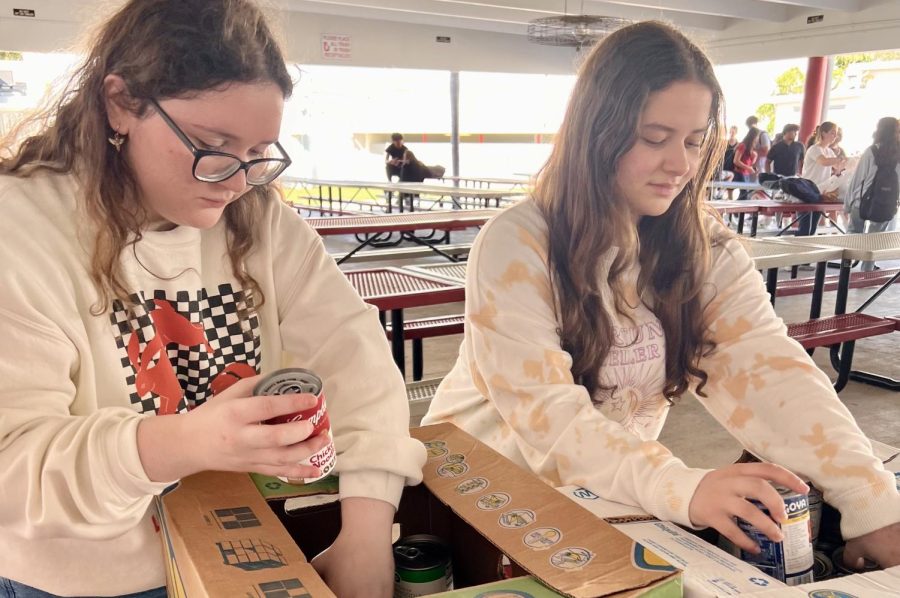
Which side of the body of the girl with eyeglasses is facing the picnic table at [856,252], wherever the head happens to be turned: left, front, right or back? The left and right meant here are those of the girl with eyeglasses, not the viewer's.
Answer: left

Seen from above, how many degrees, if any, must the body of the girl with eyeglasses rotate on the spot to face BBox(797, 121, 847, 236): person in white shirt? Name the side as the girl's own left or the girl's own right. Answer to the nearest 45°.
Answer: approximately 90° to the girl's own left

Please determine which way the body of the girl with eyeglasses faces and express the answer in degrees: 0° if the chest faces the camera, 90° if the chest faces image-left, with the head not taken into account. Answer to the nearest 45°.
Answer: approximately 315°

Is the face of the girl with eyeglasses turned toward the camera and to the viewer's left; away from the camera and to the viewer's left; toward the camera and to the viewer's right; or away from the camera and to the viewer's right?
toward the camera and to the viewer's right

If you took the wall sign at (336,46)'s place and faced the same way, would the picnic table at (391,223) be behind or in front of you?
in front

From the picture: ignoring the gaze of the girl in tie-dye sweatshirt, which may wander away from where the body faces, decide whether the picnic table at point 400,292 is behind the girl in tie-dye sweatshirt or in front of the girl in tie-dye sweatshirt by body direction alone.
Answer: behind

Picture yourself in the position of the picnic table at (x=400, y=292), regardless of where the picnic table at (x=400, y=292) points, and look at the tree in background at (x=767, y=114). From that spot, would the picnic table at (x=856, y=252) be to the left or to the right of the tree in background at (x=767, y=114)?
right

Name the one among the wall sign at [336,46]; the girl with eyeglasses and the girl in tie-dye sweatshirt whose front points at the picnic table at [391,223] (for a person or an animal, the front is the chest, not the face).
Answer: the wall sign

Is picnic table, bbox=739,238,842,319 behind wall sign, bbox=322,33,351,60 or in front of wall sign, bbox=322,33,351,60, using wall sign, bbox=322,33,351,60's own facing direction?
in front

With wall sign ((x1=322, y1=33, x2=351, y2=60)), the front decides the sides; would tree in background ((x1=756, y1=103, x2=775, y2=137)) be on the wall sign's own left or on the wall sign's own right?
on the wall sign's own left

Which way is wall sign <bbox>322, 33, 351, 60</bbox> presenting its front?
toward the camera

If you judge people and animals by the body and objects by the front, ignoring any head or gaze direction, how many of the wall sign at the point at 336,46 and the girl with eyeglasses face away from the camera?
0

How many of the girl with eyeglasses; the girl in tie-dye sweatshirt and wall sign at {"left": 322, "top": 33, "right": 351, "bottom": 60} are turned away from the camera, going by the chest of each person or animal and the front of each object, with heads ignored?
0

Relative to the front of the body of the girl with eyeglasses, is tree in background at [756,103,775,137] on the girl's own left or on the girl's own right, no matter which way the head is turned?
on the girl's own left
